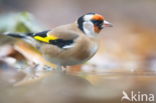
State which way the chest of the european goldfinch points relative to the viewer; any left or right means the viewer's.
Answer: facing to the right of the viewer
